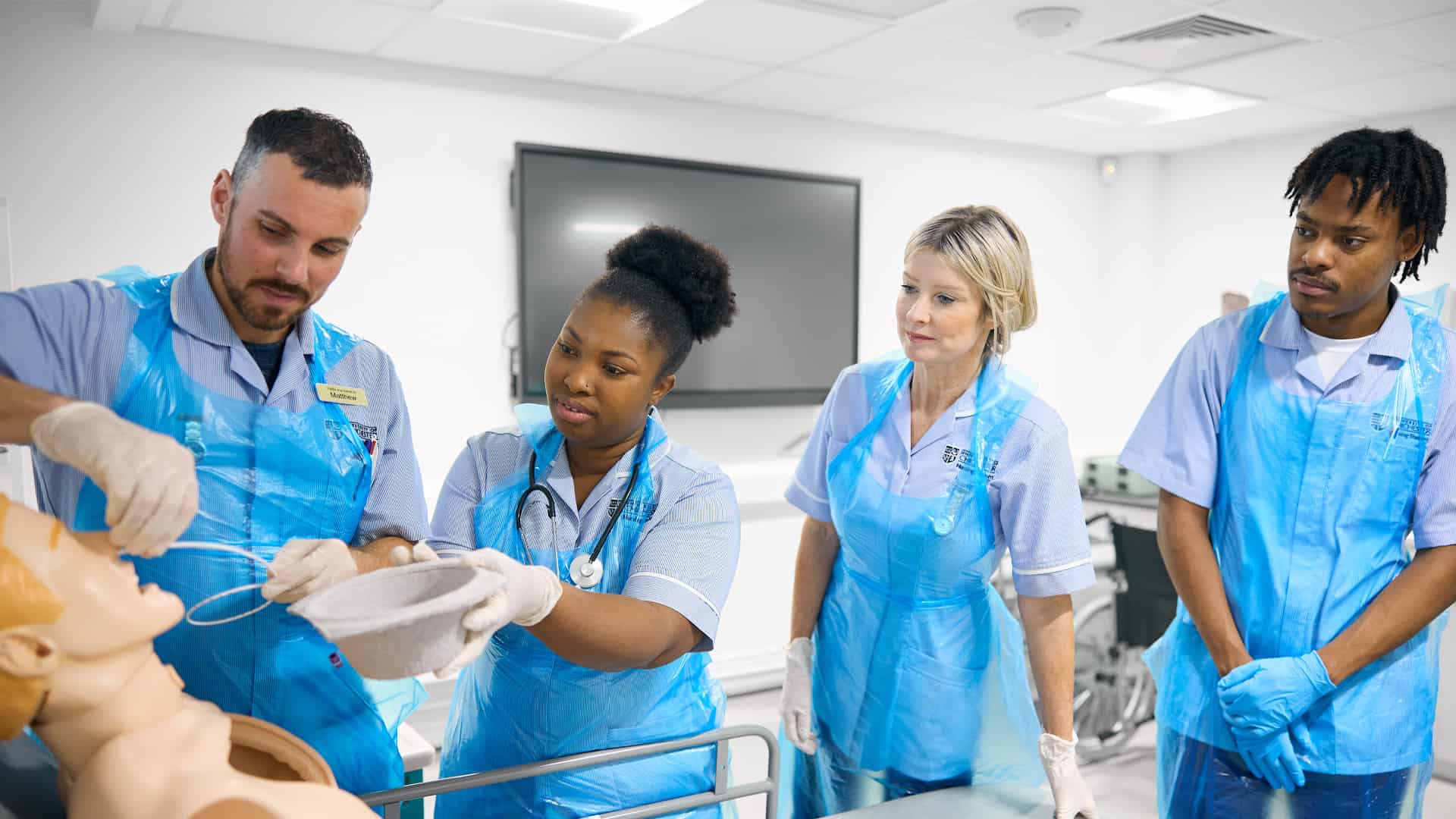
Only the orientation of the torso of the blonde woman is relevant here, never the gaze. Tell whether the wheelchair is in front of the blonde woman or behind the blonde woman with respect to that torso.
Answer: behind

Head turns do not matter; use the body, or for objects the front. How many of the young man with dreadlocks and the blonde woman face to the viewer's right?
0

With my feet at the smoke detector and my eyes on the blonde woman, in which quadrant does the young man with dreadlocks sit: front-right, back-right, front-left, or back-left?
front-left

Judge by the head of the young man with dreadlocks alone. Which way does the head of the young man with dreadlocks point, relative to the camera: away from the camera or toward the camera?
toward the camera

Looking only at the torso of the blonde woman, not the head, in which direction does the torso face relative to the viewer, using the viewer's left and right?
facing the viewer and to the left of the viewer

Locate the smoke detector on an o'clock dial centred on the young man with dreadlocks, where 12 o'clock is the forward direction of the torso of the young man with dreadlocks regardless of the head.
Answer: The smoke detector is roughly at 5 o'clock from the young man with dreadlocks.

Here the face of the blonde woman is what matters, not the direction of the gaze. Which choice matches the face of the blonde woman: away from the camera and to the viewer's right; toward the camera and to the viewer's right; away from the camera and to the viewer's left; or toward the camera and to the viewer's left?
toward the camera and to the viewer's left

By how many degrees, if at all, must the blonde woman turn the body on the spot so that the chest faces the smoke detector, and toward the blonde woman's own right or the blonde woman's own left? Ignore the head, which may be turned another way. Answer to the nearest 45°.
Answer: approximately 135° to the blonde woman's own right

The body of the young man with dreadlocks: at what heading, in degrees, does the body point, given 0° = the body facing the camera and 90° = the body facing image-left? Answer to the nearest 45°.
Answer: approximately 0°
